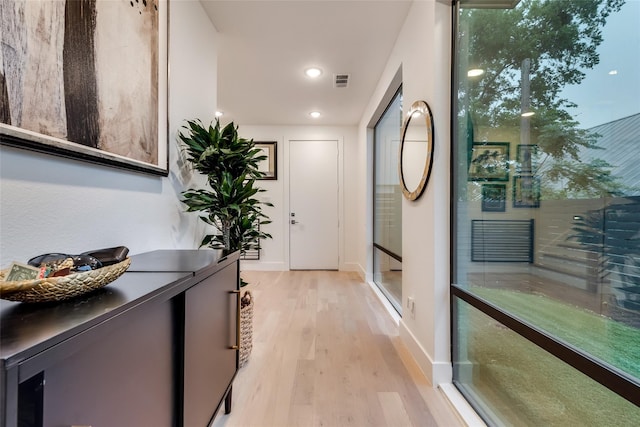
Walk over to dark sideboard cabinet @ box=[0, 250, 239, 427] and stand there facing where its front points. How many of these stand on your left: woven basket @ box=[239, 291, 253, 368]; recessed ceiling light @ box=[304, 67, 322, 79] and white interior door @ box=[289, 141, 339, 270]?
3

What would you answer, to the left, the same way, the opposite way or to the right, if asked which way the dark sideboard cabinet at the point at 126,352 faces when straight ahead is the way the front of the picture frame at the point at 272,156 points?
to the left

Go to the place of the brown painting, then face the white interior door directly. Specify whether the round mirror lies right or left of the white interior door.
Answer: right

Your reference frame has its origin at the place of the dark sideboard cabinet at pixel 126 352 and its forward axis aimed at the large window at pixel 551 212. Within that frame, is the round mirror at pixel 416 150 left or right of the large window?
left

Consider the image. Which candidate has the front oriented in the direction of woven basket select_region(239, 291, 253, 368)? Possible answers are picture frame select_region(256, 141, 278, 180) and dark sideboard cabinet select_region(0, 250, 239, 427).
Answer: the picture frame

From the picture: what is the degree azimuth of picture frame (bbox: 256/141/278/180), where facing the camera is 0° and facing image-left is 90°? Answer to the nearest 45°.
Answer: approximately 0°

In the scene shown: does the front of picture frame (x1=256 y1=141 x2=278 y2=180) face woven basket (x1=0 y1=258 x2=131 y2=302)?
yes

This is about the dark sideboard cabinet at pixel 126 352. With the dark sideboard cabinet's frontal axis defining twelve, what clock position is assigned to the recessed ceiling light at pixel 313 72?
The recessed ceiling light is roughly at 9 o'clock from the dark sideboard cabinet.

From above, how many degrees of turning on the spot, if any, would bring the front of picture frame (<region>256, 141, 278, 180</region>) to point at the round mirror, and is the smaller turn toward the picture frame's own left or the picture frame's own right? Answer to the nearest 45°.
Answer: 0° — it already faces it

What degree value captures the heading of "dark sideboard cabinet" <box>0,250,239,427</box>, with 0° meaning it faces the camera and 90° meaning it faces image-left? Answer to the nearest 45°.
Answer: approximately 315°

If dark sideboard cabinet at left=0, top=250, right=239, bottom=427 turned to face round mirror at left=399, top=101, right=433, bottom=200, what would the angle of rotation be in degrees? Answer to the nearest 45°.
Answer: approximately 45° to its left
